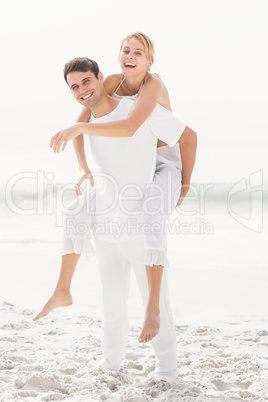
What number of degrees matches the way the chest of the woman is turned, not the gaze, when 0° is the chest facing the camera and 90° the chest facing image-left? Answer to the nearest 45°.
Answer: approximately 45°
